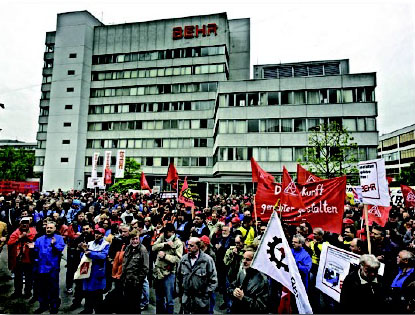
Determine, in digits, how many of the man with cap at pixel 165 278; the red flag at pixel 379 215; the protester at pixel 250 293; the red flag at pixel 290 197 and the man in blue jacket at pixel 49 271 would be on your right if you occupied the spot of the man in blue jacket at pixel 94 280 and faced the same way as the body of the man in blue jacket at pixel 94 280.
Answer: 1

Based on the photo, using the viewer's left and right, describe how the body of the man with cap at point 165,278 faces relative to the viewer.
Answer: facing the viewer

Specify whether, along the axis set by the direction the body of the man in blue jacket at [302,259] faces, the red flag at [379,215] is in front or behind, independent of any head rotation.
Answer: behind

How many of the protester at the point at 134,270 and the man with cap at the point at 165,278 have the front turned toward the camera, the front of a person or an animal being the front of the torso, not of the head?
2

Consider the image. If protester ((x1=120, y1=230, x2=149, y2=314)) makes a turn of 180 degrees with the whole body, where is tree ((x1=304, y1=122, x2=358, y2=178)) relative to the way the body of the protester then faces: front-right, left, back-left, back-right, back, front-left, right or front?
front-right

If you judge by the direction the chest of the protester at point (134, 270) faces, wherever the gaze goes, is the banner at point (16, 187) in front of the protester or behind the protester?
behind

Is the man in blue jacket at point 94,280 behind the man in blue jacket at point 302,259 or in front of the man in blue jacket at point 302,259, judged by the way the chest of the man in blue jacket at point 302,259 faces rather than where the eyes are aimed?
in front

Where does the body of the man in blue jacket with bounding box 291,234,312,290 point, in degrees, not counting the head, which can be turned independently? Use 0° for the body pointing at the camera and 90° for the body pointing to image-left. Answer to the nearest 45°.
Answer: approximately 45°

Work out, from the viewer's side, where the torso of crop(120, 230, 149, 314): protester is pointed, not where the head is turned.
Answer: toward the camera

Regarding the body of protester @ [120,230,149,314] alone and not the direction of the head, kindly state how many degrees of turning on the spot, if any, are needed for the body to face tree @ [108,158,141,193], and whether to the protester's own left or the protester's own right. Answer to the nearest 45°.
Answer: approximately 180°

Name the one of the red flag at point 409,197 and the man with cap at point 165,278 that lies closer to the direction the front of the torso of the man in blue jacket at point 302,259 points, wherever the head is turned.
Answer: the man with cap

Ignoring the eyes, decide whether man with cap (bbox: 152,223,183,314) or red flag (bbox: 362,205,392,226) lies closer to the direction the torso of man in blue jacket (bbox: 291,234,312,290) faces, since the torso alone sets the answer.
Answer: the man with cap

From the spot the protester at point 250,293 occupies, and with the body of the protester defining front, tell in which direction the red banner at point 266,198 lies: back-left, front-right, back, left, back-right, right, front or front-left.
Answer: back-right

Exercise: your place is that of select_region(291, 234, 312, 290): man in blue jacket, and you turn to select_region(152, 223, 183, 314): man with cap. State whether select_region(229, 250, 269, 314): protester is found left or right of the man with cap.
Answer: left

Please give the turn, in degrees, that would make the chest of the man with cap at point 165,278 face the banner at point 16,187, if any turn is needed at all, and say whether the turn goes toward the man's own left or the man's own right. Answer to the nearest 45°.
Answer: approximately 135° to the man's own right

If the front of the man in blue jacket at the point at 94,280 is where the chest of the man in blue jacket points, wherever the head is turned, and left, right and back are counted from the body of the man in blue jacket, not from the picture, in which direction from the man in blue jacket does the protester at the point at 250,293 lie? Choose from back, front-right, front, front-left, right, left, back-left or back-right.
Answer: left

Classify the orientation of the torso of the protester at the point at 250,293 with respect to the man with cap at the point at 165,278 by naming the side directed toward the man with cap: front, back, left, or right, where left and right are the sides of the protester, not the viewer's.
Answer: right

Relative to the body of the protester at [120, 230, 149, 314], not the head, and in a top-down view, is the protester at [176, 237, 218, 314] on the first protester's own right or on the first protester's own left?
on the first protester's own left
